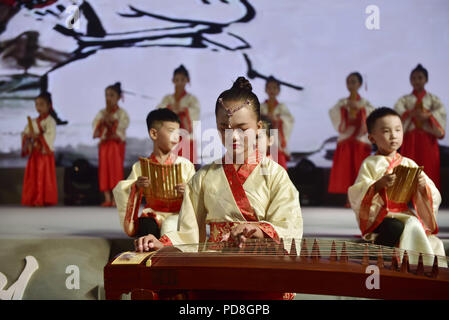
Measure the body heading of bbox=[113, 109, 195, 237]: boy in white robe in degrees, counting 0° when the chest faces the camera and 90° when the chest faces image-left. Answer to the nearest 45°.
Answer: approximately 315°

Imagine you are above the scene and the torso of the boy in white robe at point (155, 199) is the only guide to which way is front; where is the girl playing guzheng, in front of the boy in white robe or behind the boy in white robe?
in front

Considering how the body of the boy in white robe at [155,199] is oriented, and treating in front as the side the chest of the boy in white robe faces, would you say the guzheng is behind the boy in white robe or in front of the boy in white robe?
in front

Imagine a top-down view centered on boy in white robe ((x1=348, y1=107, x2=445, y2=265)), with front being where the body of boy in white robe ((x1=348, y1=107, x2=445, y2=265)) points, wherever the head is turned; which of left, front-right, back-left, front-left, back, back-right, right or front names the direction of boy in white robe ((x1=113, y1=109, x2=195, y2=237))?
back-right

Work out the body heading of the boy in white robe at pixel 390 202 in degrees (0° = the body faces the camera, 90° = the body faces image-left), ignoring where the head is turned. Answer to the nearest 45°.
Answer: approximately 315°

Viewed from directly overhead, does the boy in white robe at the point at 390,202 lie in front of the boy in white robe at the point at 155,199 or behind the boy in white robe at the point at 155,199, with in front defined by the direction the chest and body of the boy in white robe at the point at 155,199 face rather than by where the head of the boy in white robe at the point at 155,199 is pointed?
in front
